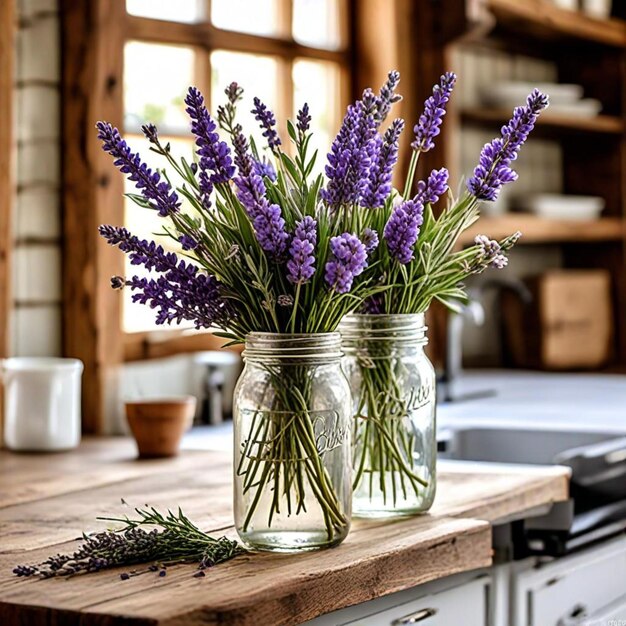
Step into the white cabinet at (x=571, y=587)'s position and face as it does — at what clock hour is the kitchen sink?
The kitchen sink is roughly at 7 o'clock from the white cabinet.

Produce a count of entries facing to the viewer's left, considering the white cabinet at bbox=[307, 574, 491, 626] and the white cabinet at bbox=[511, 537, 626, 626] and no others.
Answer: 0

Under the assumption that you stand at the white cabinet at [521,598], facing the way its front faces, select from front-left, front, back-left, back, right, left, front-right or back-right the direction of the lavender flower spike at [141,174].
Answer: right

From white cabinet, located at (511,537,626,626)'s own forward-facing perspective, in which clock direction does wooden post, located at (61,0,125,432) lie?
The wooden post is roughly at 5 o'clock from the white cabinet.

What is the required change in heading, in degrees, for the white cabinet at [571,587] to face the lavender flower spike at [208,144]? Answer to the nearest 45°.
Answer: approximately 90° to its right

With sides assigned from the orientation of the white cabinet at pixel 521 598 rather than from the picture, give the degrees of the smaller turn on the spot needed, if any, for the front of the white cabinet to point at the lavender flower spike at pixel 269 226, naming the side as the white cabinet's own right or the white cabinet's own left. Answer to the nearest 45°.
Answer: approximately 90° to the white cabinet's own right

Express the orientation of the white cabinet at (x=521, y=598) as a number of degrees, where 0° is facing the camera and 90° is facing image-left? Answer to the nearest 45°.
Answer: approximately 315°

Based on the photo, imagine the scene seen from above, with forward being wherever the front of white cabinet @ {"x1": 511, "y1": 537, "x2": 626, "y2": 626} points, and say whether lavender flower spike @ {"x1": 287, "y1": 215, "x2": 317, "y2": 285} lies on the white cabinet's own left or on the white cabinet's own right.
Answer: on the white cabinet's own right

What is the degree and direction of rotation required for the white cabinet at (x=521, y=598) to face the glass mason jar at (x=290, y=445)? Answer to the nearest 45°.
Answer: approximately 90° to its right

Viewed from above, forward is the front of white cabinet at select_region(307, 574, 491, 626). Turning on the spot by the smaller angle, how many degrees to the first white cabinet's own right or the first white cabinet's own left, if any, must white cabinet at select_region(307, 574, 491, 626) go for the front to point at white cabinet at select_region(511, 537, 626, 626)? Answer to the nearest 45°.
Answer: approximately 90° to the first white cabinet's own left

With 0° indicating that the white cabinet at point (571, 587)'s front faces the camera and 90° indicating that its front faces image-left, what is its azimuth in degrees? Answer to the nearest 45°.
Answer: approximately 315°
